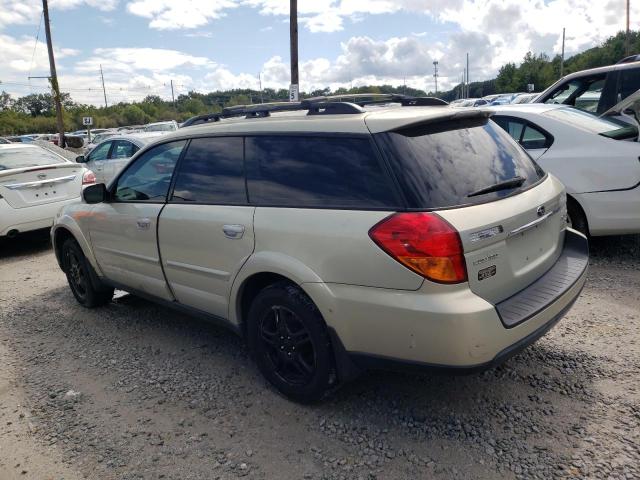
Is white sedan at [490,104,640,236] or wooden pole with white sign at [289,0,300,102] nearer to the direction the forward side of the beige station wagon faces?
the wooden pole with white sign

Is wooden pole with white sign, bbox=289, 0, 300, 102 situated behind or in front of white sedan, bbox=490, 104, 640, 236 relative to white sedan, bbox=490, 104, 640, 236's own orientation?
in front

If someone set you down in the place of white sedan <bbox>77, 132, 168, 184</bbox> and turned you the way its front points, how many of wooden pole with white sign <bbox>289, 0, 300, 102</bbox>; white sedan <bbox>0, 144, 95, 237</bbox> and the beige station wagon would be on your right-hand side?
1

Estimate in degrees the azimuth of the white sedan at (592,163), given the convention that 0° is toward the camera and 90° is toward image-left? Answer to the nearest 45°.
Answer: approximately 135°

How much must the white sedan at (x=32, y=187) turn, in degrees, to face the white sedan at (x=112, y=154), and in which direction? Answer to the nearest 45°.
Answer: approximately 45° to its right

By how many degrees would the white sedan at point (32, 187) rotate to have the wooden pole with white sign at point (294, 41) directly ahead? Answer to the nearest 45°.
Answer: approximately 90° to its right

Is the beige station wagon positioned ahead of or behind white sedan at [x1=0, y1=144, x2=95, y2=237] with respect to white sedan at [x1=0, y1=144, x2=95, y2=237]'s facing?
behind

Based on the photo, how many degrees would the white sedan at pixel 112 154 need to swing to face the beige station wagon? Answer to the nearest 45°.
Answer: approximately 135° to its left

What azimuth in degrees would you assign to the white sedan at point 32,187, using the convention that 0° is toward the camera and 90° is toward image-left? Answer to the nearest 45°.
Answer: approximately 135°
